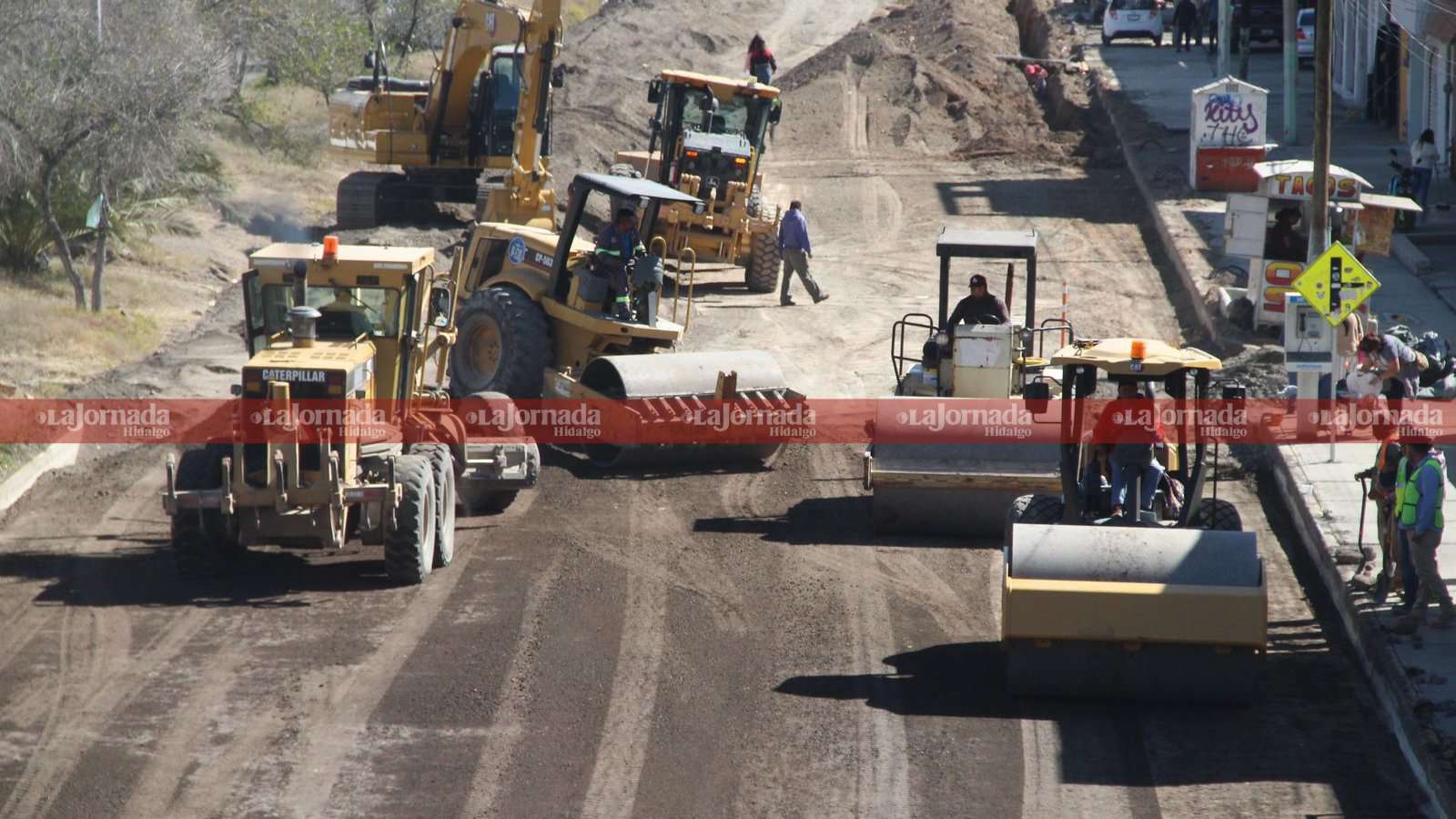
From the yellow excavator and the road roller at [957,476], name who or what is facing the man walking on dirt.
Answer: the yellow excavator

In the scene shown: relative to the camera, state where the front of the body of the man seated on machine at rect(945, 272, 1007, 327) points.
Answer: toward the camera

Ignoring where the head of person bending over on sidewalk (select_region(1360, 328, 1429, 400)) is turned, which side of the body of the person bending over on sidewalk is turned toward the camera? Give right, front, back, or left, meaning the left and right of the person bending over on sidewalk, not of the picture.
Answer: left

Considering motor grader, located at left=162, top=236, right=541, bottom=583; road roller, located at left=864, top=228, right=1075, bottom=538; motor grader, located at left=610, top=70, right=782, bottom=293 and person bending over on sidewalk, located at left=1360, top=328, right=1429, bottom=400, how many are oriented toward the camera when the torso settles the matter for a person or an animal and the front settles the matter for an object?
1

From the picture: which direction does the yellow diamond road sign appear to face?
toward the camera

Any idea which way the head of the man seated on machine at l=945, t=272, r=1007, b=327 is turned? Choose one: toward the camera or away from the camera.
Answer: toward the camera

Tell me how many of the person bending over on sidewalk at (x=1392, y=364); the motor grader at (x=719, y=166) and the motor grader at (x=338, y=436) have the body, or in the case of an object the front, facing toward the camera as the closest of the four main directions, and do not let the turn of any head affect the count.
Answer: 0

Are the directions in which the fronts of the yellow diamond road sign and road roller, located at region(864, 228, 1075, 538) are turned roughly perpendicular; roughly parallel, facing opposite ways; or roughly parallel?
roughly parallel

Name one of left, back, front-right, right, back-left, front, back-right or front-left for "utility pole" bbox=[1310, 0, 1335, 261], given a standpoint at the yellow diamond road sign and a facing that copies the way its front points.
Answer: back

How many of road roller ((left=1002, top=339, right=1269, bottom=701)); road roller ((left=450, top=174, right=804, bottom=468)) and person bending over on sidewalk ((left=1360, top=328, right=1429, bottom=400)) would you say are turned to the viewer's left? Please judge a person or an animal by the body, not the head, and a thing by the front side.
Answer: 1

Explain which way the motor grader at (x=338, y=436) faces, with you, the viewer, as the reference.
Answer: facing away from the viewer and to the right of the viewer

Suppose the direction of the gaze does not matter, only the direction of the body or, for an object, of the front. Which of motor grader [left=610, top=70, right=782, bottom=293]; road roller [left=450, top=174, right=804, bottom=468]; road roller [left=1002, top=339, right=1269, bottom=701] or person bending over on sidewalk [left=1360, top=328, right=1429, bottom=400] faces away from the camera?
the motor grader

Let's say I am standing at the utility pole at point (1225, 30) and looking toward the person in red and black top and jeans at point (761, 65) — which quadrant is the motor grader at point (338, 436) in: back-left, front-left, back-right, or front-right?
front-left
